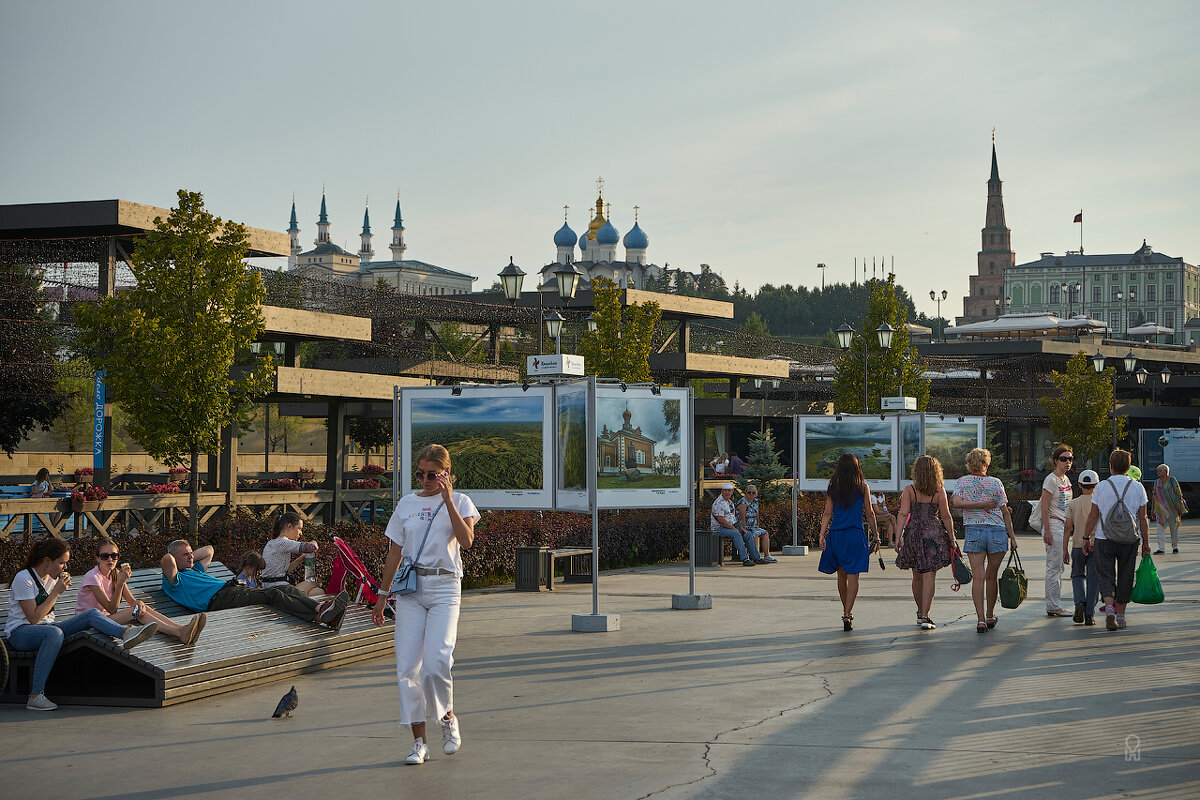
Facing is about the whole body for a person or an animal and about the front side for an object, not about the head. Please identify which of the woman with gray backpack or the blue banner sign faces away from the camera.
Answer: the woman with gray backpack

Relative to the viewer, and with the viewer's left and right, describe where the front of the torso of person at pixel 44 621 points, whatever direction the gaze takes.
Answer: facing to the right of the viewer

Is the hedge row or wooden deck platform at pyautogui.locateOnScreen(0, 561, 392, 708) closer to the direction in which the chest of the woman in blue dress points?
the hedge row

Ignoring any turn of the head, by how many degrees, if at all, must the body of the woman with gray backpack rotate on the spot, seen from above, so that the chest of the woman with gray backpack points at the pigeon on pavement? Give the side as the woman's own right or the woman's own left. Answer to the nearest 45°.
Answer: approximately 135° to the woman's own left

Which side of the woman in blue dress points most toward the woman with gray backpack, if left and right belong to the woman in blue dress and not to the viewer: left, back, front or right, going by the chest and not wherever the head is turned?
right

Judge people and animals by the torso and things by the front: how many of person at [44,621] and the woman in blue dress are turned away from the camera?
1

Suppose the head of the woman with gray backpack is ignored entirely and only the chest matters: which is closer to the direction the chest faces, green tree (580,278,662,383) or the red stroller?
the green tree

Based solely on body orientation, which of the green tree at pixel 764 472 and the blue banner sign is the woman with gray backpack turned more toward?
the green tree

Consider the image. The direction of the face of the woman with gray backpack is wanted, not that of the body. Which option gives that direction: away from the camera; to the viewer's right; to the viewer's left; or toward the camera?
away from the camera

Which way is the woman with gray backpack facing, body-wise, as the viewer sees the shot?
away from the camera

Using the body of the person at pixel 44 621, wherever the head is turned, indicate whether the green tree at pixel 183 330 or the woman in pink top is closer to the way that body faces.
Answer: the woman in pink top

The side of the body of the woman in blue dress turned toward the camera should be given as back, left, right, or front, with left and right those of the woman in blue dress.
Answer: back

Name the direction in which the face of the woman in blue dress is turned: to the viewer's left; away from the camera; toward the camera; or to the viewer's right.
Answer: away from the camera
